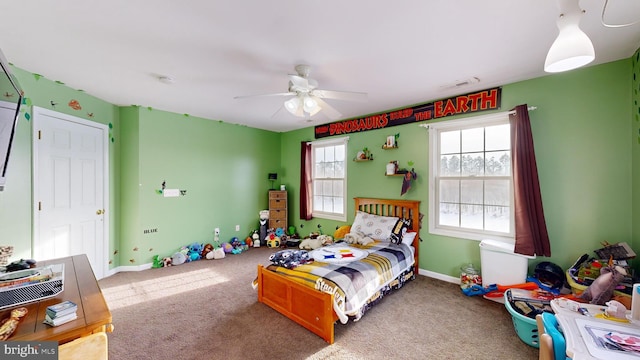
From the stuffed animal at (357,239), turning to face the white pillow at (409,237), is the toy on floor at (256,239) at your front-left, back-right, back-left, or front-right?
back-left

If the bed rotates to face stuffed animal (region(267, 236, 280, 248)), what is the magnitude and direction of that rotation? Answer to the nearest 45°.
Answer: approximately 90° to its right

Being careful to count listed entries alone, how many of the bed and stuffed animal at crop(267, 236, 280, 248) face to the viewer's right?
0

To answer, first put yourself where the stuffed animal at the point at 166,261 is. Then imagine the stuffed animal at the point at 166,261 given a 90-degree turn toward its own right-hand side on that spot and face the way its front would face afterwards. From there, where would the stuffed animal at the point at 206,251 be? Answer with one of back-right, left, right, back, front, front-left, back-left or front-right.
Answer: back-left

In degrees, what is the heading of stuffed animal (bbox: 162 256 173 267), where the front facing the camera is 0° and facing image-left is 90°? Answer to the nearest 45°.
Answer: approximately 315°

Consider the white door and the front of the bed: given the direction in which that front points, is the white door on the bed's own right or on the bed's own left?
on the bed's own right

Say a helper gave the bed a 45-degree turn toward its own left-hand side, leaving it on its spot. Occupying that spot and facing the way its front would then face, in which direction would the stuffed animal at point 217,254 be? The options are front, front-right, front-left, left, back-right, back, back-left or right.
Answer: back-right

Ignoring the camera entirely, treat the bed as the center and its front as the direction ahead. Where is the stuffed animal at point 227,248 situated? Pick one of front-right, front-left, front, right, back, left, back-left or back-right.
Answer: right

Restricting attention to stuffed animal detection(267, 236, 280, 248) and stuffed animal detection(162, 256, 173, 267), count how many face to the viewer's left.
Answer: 0

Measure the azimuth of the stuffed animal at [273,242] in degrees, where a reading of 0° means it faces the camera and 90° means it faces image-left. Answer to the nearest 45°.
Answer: approximately 0°

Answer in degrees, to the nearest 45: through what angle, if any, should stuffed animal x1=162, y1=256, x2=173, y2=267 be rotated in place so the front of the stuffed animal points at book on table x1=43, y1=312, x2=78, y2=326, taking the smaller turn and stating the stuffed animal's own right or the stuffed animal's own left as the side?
approximately 45° to the stuffed animal's own right
